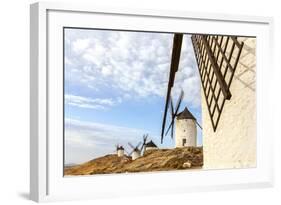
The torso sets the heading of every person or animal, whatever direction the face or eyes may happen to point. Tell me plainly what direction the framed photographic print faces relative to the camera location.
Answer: facing the viewer and to the right of the viewer
